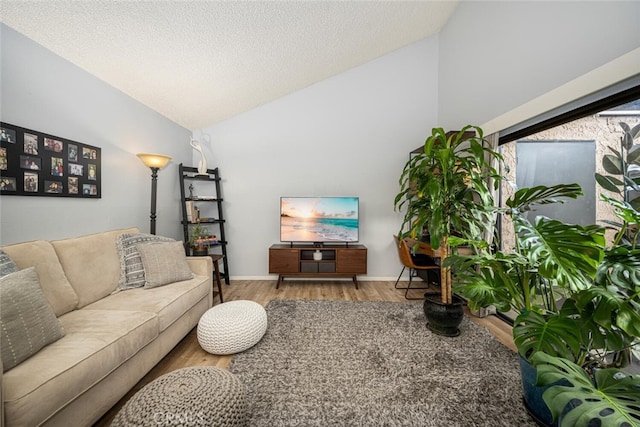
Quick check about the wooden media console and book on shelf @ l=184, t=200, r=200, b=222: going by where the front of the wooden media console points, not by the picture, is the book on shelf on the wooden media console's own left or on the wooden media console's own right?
on the wooden media console's own right

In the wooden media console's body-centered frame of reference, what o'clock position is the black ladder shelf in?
The black ladder shelf is roughly at 3 o'clock from the wooden media console.

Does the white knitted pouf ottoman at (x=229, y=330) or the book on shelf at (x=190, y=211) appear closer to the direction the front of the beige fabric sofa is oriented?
the white knitted pouf ottoman

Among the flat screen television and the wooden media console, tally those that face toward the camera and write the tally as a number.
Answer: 2

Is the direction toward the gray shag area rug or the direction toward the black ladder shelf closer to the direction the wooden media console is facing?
the gray shag area rug

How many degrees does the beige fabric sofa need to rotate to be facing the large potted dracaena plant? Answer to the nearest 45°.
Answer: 0° — it already faces it

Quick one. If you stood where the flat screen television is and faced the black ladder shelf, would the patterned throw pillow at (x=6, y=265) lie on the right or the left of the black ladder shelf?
left

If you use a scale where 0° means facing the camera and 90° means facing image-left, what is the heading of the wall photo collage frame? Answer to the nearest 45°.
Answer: approximately 315°

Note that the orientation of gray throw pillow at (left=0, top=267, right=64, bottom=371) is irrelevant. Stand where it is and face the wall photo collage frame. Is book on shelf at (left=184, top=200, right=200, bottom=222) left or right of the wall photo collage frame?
right

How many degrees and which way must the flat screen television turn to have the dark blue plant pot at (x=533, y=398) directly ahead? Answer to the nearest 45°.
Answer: approximately 45° to its left

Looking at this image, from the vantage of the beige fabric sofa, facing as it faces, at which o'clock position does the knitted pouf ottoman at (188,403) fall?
The knitted pouf ottoman is roughly at 1 o'clock from the beige fabric sofa.

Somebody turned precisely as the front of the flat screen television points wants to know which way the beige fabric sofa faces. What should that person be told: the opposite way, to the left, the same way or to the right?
to the left

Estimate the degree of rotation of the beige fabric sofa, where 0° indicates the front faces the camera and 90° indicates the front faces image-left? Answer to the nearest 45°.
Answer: approximately 315°
